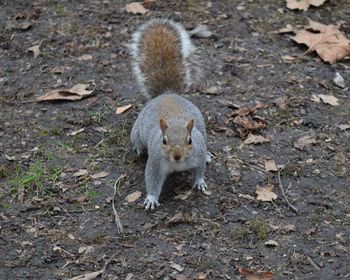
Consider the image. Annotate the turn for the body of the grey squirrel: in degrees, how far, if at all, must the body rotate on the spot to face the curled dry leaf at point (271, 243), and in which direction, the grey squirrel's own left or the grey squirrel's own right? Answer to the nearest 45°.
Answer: approximately 45° to the grey squirrel's own left

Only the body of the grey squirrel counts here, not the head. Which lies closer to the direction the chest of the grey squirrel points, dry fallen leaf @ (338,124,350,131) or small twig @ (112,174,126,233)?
the small twig

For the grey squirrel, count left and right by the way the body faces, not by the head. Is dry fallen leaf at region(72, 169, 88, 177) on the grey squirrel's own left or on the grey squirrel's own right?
on the grey squirrel's own right

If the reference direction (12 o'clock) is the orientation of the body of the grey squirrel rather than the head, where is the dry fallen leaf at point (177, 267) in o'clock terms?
The dry fallen leaf is roughly at 12 o'clock from the grey squirrel.

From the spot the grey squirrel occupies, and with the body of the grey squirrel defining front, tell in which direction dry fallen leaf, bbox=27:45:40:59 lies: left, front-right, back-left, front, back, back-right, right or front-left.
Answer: back-right

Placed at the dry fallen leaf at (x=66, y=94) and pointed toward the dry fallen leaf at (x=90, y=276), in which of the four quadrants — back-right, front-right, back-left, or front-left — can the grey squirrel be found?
front-left

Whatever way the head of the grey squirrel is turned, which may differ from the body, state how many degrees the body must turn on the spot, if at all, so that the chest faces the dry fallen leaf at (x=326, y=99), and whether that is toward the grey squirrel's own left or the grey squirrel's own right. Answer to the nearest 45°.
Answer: approximately 135° to the grey squirrel's own left

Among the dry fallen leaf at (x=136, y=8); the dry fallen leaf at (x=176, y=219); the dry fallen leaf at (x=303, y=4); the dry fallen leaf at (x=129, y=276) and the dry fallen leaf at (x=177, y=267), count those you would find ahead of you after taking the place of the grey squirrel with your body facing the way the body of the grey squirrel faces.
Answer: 3

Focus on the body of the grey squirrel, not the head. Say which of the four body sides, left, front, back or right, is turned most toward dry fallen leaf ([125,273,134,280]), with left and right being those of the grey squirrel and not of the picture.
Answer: front

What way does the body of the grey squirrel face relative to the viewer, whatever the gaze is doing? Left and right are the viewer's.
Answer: facing the viewer

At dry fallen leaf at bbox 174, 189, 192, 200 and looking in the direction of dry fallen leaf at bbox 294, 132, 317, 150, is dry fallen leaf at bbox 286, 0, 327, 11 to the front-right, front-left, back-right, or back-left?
front-left

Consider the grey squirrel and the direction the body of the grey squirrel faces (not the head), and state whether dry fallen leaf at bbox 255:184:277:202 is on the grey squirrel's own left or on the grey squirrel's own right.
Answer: on the grey squirrel's own left

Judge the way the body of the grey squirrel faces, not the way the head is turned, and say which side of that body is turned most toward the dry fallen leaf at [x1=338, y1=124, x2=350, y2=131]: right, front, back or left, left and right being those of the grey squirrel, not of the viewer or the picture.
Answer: left

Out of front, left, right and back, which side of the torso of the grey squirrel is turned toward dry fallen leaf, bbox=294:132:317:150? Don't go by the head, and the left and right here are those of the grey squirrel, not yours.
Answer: left

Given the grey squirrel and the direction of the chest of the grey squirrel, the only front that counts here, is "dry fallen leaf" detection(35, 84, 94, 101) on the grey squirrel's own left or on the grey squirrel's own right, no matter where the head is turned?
on the grey squirrel's own right
